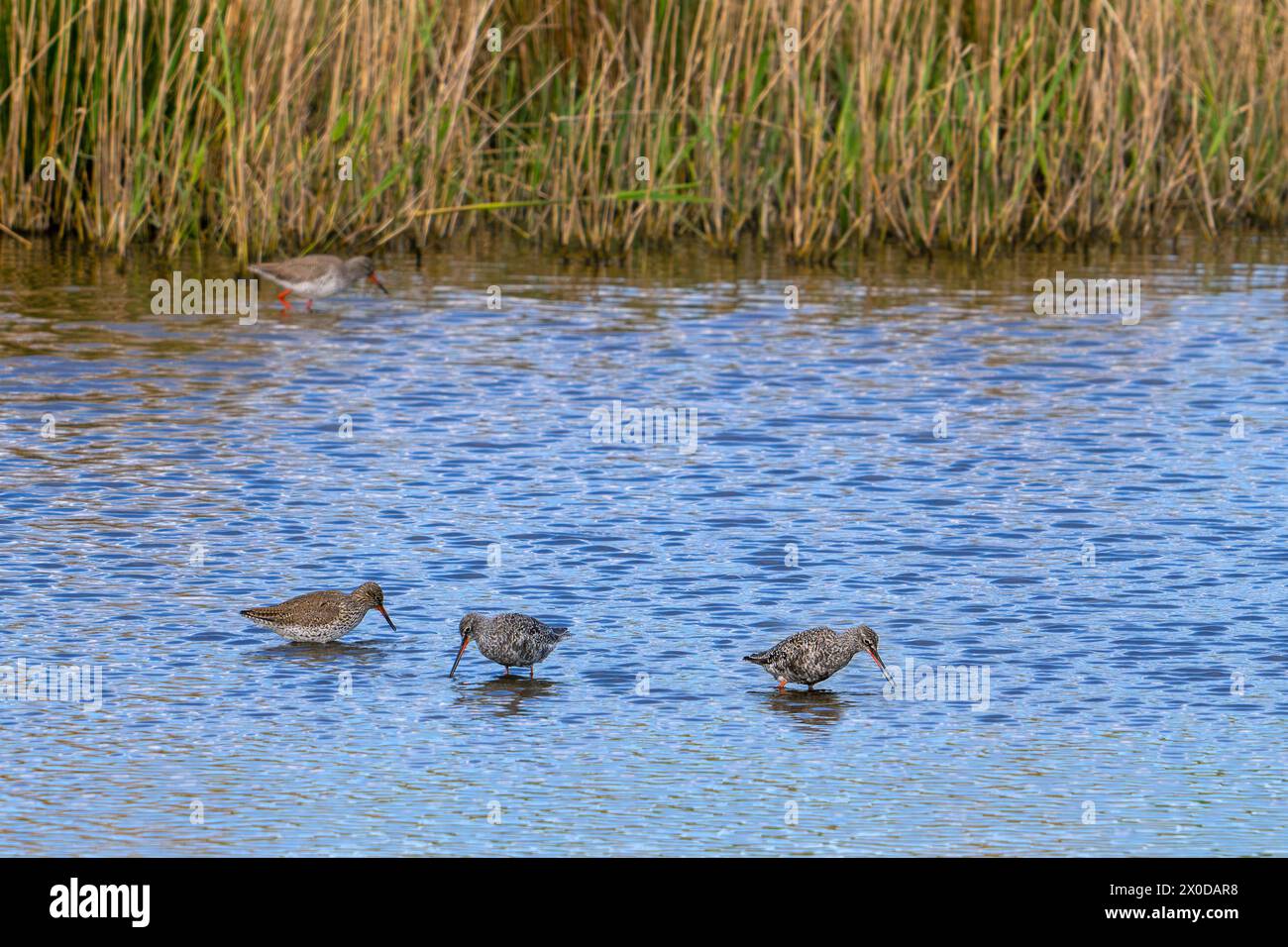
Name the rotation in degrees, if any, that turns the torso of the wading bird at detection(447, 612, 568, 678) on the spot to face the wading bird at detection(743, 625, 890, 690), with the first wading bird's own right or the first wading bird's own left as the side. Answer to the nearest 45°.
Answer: approximately 180°

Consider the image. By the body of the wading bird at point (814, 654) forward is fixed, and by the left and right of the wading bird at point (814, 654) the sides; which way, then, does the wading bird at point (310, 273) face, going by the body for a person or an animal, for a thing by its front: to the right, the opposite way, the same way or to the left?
the same way

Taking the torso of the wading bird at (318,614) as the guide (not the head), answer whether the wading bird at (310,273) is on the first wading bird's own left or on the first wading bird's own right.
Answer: on the first wading bird's own left

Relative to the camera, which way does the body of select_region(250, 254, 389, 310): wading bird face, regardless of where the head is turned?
to the viewer's right

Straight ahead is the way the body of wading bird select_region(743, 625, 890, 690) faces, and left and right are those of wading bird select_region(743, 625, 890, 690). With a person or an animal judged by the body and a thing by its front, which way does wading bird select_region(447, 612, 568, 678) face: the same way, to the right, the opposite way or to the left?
the opposite way

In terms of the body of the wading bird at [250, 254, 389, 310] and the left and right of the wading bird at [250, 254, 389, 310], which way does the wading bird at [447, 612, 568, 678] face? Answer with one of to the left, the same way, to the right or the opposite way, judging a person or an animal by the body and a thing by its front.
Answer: the opposite way

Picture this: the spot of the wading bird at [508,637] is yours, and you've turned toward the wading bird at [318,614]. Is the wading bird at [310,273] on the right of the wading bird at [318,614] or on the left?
right

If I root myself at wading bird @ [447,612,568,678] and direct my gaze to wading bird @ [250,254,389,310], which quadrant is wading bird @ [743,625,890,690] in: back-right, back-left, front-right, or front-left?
back-right

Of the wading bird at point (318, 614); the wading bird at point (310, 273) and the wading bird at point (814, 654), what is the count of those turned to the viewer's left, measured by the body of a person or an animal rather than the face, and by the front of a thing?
0

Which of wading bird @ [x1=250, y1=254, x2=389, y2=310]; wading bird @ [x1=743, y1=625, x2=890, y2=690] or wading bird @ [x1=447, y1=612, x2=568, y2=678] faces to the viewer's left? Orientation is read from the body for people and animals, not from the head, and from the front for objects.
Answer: wading bird @ [x1=447, y1=612, x2=568, y2=678]

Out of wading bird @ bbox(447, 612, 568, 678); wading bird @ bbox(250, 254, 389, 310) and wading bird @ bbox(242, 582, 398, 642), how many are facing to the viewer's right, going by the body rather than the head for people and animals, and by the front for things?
2

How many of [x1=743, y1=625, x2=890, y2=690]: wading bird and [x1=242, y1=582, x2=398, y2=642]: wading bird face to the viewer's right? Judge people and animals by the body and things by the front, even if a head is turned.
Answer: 2

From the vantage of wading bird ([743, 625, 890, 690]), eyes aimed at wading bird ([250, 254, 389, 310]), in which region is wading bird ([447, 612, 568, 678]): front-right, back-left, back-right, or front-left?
front-left

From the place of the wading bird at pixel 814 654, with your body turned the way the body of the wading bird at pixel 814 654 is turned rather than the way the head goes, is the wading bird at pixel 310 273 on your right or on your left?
on your left

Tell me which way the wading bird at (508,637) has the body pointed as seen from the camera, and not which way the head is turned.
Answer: to the viewer's left

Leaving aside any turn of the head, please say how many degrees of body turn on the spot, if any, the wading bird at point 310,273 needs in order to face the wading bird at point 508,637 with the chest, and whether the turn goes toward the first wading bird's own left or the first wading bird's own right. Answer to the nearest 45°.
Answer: approximately 90° to the first wading bird's own right

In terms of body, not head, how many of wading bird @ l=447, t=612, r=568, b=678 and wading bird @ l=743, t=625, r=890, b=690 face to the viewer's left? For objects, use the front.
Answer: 1

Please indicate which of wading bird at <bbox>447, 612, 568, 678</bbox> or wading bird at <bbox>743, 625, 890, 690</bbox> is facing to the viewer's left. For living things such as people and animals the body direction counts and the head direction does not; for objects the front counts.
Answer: wading bird at <bbox>447, 612, 568, 678</bbox>

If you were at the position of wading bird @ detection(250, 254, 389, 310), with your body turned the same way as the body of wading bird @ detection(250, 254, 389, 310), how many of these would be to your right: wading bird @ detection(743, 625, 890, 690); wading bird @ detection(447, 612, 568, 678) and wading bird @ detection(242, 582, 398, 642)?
3

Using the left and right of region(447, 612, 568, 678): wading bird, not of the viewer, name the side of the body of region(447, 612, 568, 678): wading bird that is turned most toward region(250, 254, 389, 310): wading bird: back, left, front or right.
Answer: right

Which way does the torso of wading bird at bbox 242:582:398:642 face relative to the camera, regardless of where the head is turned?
to the viewer's right

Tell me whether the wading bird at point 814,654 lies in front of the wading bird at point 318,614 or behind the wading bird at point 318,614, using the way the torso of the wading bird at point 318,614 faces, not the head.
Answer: in front

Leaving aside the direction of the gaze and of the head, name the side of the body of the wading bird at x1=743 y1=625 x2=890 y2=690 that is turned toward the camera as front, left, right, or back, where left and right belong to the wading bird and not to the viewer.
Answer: right
